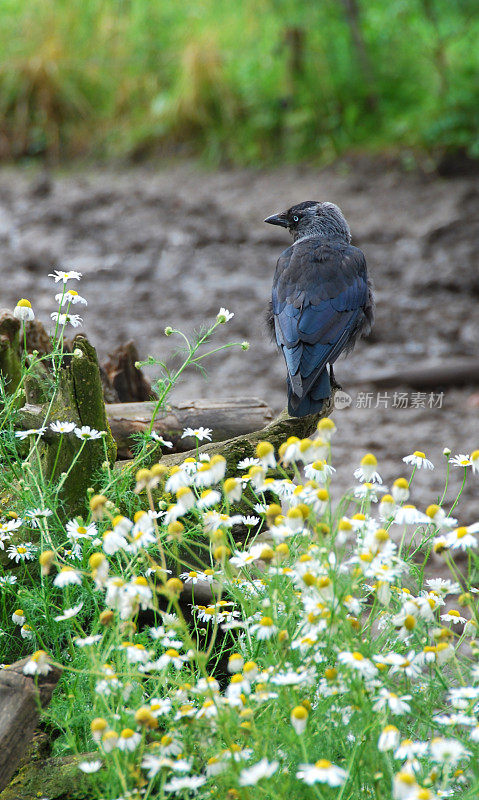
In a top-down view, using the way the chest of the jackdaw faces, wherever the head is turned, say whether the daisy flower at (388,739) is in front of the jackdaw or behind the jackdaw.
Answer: behind

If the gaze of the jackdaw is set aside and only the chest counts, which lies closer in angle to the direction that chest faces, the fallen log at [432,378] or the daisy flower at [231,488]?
the fallen log

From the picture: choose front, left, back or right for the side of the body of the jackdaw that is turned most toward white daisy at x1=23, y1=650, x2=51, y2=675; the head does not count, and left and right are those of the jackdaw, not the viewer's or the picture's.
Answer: back

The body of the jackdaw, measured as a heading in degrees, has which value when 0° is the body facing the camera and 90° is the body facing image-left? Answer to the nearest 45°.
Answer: approximately 180°

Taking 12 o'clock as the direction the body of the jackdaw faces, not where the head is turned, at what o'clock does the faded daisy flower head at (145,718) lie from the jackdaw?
The faded daisy flower head is roughly at 6 o'clock from the jackdaw.

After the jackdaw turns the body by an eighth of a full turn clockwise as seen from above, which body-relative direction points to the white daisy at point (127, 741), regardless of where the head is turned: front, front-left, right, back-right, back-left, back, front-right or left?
back-right

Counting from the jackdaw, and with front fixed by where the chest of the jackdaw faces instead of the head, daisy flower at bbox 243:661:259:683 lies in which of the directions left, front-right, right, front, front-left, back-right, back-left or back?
back

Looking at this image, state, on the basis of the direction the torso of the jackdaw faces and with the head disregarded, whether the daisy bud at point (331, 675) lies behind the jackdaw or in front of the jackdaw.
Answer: behind

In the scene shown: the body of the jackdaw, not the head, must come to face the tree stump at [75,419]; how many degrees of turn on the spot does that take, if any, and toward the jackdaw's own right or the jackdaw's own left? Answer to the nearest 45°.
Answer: approximately 135° to the jackdaw's own left

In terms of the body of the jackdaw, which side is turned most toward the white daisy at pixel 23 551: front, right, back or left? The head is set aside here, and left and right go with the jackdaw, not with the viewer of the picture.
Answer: left

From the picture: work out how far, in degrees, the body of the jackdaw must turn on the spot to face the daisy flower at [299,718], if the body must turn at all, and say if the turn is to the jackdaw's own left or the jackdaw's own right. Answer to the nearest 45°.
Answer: approximately 180°

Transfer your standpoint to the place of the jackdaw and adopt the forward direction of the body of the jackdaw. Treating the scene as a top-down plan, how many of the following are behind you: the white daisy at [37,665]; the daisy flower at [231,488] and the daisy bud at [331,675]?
3
